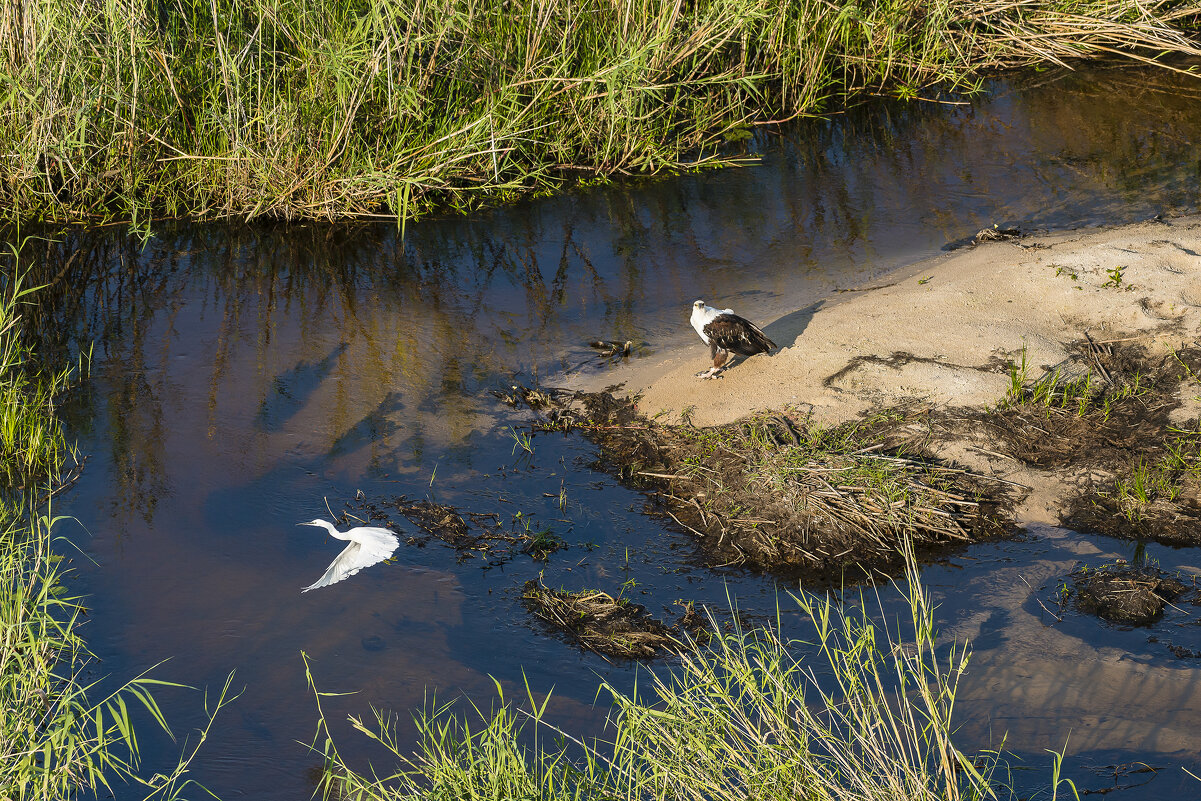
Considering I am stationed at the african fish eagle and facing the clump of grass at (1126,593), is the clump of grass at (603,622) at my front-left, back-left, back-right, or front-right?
front-right

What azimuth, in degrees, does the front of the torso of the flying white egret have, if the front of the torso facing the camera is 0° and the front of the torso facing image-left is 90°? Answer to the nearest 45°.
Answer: approximately 90°

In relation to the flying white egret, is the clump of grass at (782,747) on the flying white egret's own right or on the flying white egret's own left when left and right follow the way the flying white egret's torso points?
on the flying white egret's own left

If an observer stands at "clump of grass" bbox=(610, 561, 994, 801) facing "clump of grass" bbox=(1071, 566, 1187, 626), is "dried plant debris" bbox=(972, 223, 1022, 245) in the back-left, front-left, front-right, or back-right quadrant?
front-left

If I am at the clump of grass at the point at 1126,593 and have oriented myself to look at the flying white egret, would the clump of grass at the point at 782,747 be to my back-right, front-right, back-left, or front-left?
front-left

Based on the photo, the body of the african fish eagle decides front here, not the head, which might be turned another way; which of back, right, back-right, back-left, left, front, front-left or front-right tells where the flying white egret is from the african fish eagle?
front-left

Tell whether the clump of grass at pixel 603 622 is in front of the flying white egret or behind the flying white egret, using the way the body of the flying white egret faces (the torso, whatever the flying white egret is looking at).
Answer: behind

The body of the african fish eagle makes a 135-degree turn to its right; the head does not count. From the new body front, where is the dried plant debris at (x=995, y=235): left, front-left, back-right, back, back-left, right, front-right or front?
front

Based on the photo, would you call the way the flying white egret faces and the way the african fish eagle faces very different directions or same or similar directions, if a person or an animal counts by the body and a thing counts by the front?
same or similar directions

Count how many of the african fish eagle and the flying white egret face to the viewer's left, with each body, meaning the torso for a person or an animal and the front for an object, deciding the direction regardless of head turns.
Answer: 2

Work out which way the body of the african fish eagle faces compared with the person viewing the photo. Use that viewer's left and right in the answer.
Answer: facing to the left of the viewer

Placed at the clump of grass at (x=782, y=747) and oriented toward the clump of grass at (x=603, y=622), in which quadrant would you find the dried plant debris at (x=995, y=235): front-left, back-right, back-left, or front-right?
front-right
